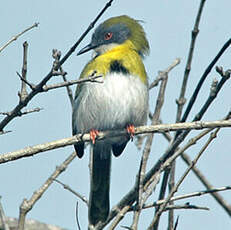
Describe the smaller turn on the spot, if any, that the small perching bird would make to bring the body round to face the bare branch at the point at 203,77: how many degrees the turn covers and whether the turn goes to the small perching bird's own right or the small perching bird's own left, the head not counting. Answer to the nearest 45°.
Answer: approximately 45° to the small perching bird's own left

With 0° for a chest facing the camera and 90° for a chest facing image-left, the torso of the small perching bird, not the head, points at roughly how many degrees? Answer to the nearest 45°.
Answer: approximately 0°
